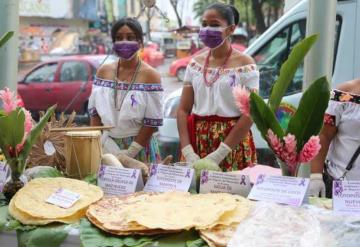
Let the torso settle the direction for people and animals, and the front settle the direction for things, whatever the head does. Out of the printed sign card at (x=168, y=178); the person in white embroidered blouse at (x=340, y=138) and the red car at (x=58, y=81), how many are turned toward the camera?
2

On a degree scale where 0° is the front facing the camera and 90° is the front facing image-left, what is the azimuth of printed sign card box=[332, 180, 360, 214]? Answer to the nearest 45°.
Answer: approximately 0°

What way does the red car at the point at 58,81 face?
to the viewer's left

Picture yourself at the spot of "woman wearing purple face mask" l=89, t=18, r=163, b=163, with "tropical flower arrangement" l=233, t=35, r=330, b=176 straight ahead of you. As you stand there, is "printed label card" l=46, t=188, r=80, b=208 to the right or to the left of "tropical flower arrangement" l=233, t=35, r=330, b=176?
right

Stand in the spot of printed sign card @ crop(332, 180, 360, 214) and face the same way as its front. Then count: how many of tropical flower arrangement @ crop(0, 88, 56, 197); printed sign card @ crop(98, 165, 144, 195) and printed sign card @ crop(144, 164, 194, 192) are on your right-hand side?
3

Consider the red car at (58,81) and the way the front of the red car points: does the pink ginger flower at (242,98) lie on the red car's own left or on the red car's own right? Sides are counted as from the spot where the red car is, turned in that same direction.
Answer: on the red car's own left

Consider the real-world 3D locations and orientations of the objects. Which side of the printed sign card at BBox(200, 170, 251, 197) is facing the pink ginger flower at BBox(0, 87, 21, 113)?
right

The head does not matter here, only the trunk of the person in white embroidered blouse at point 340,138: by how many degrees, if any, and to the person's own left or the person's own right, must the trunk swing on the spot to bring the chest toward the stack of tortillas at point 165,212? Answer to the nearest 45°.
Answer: approximately 45° to the person's own right

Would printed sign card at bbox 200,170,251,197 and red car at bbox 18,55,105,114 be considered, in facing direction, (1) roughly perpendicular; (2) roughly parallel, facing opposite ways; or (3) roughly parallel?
roughly perpendicular
